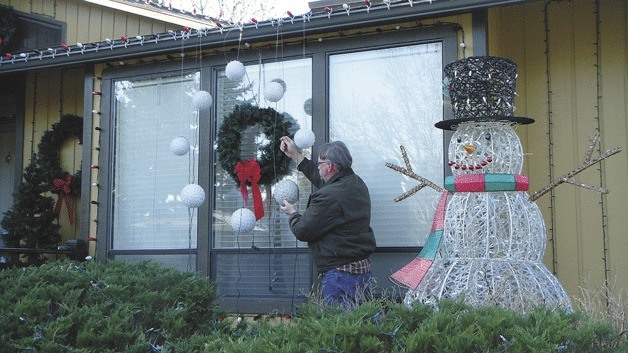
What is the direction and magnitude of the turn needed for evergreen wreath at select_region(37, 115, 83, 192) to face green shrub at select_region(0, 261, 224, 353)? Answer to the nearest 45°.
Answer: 0° — it already faces it

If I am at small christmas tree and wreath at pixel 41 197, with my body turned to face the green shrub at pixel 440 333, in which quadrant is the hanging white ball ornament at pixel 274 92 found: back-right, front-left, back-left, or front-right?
front-left

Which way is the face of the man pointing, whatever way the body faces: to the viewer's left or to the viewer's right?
to the viewer's left

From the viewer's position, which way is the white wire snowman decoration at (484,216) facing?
facing the viewer and to the left of the viewer

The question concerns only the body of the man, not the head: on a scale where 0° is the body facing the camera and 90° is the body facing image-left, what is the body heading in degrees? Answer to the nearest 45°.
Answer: approximately 135°

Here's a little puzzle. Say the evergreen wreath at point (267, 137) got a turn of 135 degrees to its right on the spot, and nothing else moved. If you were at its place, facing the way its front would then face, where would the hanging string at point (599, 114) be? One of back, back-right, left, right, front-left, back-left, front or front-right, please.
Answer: back-right

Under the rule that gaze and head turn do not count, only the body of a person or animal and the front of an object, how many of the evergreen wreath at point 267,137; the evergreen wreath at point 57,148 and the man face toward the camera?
2

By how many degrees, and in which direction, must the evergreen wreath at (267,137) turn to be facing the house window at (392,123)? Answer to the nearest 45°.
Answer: approximately 45° to its left

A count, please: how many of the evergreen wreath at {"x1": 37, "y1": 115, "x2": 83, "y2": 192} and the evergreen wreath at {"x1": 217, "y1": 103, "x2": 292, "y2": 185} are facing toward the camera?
2

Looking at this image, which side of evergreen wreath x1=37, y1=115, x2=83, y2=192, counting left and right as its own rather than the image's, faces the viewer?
front

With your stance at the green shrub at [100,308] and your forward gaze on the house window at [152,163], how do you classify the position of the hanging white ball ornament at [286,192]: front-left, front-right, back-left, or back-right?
front-right

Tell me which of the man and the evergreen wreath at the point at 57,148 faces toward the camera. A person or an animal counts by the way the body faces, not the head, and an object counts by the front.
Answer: the evergreen wreath

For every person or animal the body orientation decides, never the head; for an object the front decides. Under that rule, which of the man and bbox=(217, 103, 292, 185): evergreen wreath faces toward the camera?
the evergreen wreath
